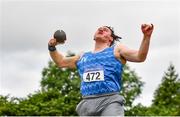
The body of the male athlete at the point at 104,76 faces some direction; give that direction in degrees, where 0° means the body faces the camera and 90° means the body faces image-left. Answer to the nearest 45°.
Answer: approximately 45°
